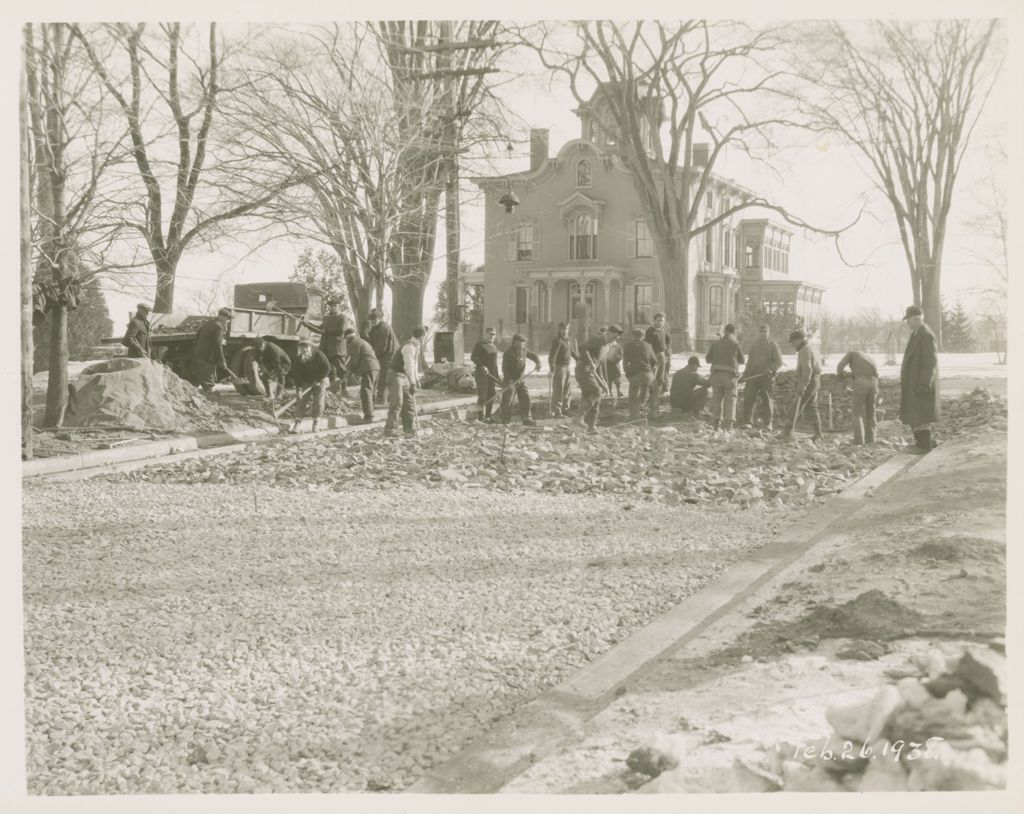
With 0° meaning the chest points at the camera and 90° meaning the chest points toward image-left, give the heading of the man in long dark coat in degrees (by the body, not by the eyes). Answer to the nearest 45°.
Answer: approximately 90°

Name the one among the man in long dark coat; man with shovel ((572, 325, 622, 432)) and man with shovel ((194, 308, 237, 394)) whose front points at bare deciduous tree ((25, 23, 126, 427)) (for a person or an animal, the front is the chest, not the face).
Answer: the man in long dark coat

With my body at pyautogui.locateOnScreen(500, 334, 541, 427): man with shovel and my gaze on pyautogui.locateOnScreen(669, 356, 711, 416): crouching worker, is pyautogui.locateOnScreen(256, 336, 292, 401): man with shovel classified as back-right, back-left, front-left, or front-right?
back-left

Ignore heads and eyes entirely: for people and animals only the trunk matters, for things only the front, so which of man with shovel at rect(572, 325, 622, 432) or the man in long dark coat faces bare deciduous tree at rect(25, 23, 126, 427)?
the man in long dark coat
